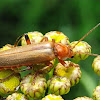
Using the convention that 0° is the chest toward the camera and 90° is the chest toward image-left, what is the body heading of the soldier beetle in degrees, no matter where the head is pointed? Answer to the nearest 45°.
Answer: approximately 270°
